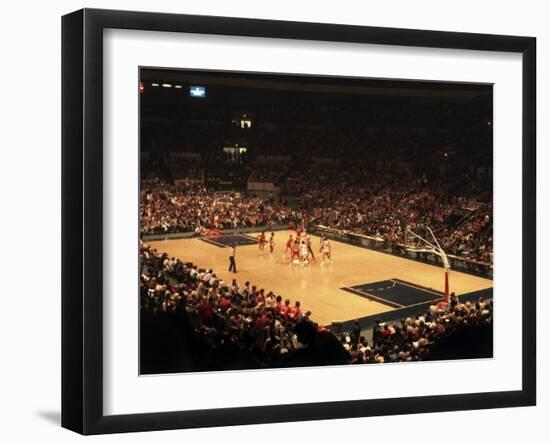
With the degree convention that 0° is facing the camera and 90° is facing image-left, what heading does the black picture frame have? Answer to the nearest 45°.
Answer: approximately 315°
